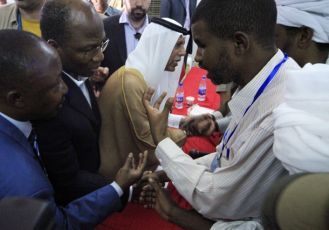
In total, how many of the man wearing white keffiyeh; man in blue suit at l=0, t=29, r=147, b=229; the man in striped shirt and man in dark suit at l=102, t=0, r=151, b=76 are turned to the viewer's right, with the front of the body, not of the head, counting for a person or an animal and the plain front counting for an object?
2

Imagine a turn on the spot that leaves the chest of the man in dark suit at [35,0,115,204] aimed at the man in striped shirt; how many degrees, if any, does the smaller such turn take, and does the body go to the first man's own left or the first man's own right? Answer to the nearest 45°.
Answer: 0° — they already face them

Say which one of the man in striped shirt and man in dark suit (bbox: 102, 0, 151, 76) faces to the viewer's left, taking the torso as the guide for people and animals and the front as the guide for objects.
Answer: the man in striped shirt

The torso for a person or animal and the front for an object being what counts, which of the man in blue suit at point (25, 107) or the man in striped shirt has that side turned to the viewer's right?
the man in blue suit

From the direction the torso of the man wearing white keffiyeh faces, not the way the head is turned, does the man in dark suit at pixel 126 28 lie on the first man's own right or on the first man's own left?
on the first man's own left

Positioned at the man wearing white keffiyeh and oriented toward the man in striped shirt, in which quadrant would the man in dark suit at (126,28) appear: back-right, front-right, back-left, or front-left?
back-left

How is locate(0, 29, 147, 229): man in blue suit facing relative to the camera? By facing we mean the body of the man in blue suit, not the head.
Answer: to the viewer's right

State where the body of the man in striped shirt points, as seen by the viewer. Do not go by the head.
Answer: to the viewer's left

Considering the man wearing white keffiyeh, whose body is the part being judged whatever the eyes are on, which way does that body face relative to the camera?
to the viewer's right
